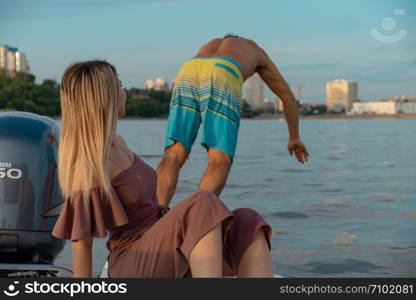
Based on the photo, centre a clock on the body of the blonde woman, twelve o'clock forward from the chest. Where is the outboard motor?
The outboard motor is roughly at 8 o'clock from the blonde woman.

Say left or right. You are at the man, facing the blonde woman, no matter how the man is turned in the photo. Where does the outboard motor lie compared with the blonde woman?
right

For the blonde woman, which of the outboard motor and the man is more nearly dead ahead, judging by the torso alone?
the man

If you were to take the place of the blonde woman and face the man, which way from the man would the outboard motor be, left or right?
left
